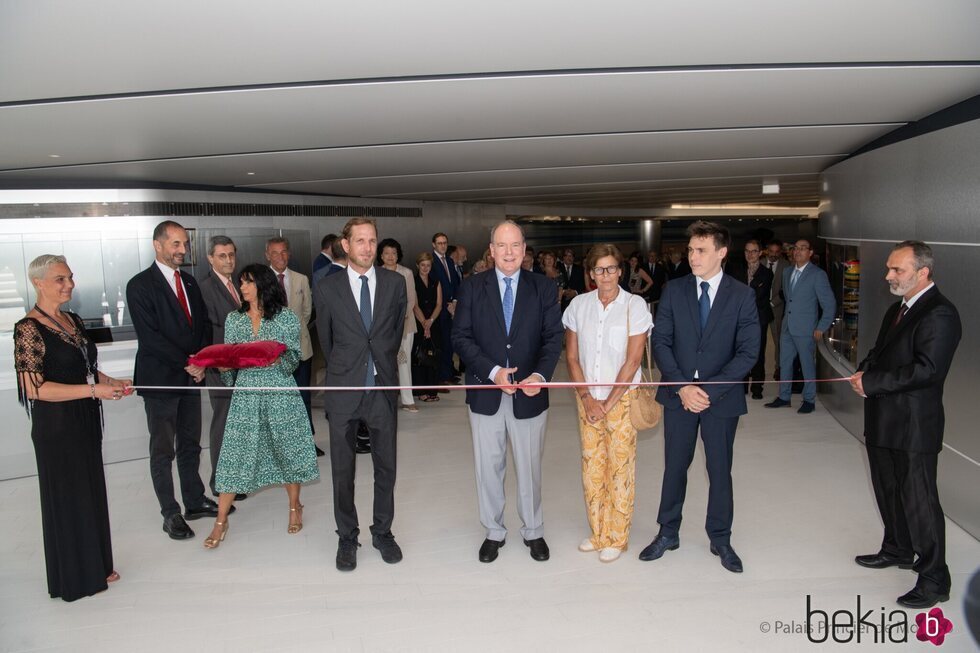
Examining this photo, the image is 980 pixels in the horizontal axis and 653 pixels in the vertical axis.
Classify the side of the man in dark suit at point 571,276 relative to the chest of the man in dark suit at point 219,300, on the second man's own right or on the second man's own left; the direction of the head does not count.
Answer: on the second man's own left

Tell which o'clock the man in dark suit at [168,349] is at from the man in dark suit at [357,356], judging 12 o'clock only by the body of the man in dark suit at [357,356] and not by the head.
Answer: the man in dark suit at [168,349] is roughly at 4 o'clock from the man in dark suit at [357,356].

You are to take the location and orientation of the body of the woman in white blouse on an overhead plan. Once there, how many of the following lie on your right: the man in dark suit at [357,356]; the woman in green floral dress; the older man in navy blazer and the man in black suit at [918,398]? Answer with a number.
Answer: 3

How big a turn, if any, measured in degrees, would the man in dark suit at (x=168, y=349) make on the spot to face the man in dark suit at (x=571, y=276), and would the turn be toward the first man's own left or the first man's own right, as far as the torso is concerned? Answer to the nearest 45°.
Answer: approximately 90° to the first man's own left

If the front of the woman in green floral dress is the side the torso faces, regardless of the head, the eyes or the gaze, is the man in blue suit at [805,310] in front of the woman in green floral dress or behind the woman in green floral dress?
behind

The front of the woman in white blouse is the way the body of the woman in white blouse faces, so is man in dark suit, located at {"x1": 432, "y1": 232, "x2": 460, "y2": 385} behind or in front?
behind

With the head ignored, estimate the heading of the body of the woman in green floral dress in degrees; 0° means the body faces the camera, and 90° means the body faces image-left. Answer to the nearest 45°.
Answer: approximately 45°

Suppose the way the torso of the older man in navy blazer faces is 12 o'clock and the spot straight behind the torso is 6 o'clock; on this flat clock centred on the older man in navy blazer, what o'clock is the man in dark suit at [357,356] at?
The man in dark suit is roughly at 3 o'clock from the older man in navy blazer.

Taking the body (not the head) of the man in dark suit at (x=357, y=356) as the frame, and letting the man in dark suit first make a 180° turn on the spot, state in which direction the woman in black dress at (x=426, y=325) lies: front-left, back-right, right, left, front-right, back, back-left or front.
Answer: front

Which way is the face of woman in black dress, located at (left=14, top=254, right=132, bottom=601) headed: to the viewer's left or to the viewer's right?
to the viewer's right

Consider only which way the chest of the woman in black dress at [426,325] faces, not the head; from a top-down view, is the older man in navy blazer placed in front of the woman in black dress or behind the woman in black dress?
in front
